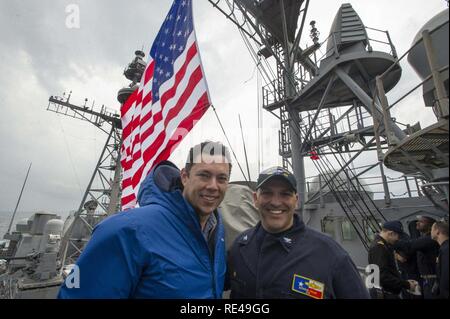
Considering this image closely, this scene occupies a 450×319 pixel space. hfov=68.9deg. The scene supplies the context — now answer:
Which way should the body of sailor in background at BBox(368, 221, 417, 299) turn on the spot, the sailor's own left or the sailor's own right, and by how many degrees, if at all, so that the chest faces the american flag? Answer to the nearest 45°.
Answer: approximately 135° to the sailor's own right

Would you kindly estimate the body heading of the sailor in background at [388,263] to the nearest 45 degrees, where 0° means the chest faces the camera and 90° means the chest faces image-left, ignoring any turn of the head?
approximately 270°

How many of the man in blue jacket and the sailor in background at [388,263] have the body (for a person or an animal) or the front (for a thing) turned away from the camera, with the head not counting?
0

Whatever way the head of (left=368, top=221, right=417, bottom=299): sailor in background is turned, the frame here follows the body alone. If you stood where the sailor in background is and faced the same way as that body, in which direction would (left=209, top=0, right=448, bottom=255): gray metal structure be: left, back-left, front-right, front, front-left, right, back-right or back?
left

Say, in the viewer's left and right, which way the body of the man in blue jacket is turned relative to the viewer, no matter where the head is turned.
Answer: facing the viewer and to the right of the viewer
